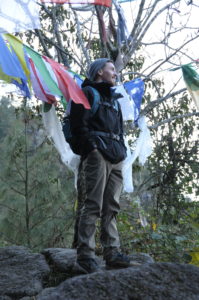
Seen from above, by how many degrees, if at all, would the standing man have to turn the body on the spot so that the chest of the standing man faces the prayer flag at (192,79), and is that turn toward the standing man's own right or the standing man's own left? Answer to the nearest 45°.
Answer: approximately 90° to the standing man's own left

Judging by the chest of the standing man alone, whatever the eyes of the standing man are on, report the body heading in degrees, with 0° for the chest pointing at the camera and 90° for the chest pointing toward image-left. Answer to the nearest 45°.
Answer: approximately 315°

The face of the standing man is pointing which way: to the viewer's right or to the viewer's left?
to the viewer's right

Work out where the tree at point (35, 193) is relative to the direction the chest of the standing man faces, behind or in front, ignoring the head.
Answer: behind
